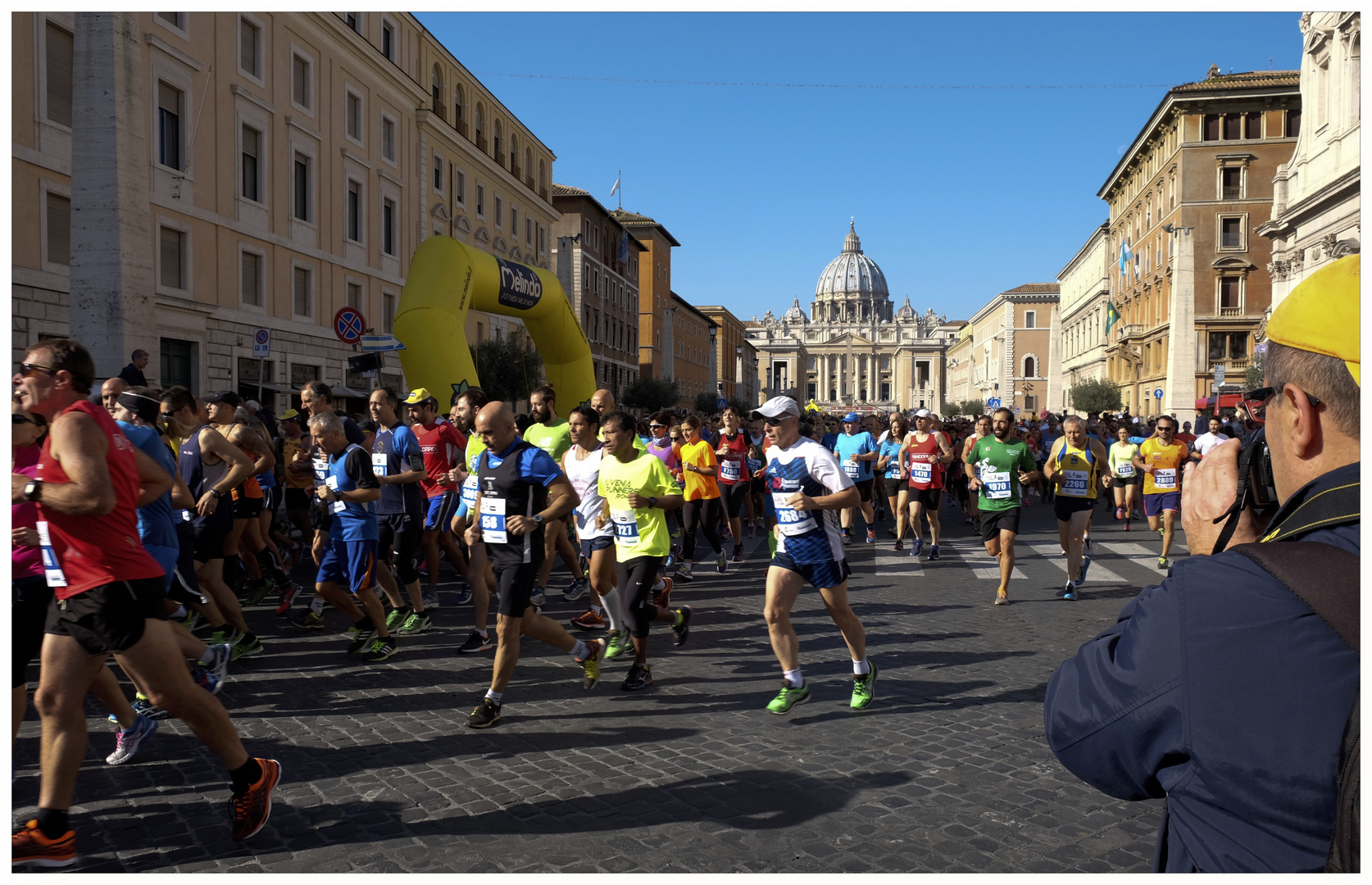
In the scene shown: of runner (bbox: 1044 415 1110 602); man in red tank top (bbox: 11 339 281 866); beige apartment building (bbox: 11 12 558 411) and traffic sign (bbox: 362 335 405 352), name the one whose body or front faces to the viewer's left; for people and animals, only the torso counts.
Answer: the man in red tank top

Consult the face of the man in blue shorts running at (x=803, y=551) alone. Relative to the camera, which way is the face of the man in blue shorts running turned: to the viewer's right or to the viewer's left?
to the viewer's left

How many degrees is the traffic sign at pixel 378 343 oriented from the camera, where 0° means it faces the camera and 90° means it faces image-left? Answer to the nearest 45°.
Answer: approximately 0°

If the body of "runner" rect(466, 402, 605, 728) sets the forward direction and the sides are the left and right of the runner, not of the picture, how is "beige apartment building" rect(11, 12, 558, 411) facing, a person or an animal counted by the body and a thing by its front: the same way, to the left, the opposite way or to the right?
to the left

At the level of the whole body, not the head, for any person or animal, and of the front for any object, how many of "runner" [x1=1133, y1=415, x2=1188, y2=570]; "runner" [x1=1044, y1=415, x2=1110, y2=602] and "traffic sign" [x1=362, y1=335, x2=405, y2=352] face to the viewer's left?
0

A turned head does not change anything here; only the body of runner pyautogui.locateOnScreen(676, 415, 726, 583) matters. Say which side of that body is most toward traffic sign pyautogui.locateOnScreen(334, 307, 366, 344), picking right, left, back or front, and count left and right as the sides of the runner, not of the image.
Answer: right

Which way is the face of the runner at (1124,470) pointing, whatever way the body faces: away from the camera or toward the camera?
toward the camera

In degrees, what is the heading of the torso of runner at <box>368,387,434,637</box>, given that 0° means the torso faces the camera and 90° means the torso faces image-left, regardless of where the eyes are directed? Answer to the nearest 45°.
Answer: approximately 45°

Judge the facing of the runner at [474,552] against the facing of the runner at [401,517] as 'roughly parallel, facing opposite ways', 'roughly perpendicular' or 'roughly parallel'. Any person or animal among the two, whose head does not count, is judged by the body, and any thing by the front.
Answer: roughly parallel

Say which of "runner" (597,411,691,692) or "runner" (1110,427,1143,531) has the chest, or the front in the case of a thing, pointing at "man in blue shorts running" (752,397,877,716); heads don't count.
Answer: "runner" (1110,427,1143,531)

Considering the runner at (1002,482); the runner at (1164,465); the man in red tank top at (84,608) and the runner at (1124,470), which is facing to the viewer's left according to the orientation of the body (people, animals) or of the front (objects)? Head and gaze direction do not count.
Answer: the man in red tank top

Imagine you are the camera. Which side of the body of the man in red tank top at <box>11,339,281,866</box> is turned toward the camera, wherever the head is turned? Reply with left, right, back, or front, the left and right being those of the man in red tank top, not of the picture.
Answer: left

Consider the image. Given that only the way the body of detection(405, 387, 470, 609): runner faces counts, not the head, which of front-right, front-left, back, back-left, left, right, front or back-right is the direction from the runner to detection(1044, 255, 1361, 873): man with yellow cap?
front-left

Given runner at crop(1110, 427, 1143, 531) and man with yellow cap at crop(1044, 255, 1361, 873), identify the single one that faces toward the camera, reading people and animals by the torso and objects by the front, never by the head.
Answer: the runner

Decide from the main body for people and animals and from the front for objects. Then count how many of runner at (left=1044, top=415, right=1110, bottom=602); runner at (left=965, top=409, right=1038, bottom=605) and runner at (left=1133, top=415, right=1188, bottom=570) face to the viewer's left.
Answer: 0

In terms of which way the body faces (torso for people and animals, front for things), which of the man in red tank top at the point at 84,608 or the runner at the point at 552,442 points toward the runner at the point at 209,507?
the runner at the point at 552,442

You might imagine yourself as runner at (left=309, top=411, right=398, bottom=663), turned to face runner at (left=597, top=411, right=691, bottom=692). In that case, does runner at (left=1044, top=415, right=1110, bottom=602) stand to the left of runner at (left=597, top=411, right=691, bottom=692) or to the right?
left

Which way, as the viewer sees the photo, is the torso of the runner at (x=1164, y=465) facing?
toward the camera

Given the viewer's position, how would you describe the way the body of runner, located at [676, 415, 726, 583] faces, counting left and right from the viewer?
facing the viewer and to the left of the viewer
